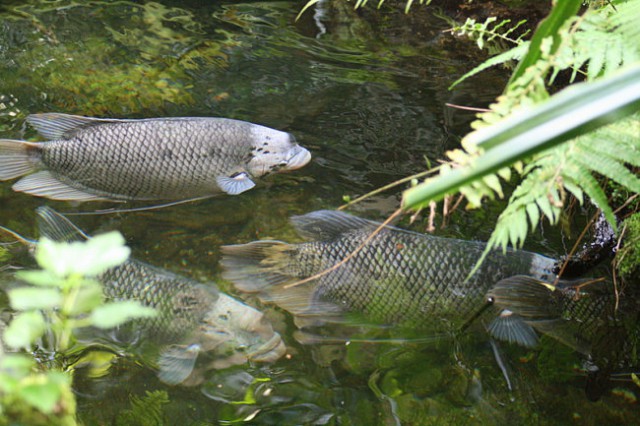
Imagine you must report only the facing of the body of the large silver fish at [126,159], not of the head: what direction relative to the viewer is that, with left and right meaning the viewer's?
facing to the right of the viewer

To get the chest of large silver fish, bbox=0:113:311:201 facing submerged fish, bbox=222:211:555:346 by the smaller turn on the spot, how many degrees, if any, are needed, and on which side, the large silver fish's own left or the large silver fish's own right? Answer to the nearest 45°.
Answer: approximately 45° to the large silver fish's own right

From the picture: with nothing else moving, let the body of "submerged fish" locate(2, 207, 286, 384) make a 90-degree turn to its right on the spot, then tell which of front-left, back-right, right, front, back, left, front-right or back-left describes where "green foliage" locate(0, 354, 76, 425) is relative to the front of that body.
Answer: front-left

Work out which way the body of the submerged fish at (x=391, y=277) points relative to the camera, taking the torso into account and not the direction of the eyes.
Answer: to the viewer's right

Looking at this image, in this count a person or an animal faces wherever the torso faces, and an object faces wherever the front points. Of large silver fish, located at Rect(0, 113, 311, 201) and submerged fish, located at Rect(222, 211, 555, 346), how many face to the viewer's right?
2

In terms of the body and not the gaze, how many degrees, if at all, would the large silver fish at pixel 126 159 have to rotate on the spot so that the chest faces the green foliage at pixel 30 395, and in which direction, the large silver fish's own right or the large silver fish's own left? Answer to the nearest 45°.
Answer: approximately 90° to the large silver fish's own right

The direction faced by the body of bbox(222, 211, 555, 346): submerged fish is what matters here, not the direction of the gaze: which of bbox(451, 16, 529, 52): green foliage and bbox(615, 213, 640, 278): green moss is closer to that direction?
the green moss

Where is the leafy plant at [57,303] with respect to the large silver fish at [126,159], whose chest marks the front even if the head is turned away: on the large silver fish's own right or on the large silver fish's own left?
on the large silver fish's own right

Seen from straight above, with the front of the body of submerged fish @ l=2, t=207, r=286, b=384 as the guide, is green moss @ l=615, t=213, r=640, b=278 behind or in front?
in front
